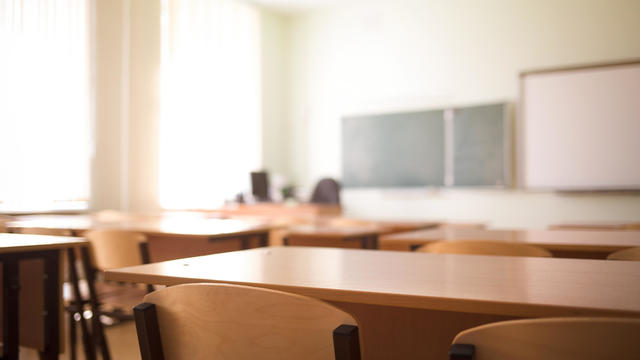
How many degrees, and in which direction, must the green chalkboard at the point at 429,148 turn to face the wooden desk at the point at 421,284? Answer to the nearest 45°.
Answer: approximately 45° to its left

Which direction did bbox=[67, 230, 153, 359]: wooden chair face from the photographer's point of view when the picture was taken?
facing away from the viewer and to the right of the viewer

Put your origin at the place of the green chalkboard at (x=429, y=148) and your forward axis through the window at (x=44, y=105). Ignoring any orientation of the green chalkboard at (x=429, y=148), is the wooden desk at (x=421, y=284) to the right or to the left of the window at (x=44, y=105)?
left

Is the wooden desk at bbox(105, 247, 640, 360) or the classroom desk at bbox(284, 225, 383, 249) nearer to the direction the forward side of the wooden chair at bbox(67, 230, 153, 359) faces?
the classroom desk

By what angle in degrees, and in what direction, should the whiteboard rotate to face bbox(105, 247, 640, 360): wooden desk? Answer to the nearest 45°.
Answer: approximately 45° to its left

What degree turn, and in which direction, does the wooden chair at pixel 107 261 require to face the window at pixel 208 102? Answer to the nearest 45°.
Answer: approximately 45° to its left

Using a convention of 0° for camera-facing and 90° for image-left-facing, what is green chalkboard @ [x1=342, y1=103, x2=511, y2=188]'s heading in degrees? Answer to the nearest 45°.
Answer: approximately 45°

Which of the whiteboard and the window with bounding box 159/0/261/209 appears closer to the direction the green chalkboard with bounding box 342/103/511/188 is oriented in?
the window
